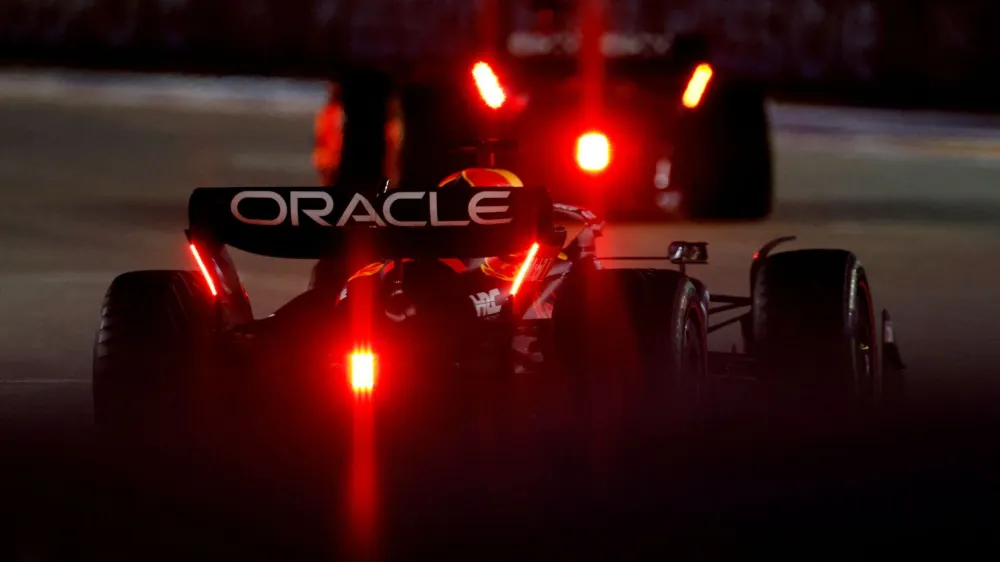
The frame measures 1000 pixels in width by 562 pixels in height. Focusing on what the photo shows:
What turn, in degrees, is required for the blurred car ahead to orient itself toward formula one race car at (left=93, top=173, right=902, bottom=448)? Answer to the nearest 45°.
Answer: approximately 180°

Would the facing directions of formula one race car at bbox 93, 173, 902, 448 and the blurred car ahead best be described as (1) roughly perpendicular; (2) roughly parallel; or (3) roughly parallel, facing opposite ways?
roughly parallel

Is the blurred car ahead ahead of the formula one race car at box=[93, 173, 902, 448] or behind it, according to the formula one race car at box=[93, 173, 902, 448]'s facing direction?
ahead

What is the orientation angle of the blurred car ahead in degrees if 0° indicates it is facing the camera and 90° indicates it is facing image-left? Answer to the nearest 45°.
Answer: approximately 180°

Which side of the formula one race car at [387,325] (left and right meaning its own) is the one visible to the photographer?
back

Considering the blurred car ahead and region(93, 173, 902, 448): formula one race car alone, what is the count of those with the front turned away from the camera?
2
